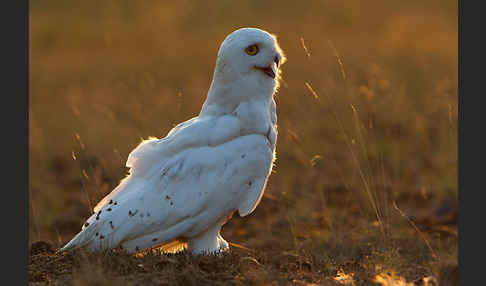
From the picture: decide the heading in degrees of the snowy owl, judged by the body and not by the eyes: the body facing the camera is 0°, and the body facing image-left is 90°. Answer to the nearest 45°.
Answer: approximately 270°
